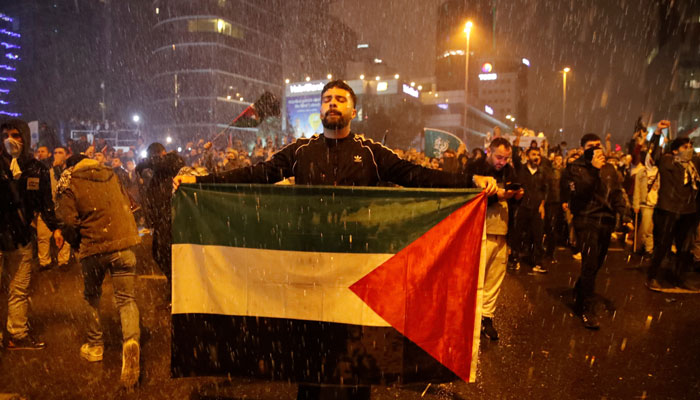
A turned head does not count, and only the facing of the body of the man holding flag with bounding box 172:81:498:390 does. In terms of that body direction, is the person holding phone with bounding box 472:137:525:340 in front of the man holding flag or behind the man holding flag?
behind

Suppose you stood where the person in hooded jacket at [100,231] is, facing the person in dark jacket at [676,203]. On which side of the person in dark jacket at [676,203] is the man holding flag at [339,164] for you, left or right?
right

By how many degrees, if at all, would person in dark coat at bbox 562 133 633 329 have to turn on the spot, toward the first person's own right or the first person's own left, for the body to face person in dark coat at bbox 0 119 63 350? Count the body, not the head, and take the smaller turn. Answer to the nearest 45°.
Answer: approximately 90° to the first person's own right

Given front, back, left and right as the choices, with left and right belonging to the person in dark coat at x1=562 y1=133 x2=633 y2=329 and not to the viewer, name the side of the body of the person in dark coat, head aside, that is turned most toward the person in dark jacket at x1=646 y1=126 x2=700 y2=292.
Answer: left

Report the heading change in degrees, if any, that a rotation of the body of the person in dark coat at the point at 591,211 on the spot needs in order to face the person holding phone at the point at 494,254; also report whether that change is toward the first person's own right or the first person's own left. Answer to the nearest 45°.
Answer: approximately 90° to the first person's own right

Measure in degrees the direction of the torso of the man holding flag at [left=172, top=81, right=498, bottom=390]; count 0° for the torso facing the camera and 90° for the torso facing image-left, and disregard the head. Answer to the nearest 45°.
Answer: approximately 0°

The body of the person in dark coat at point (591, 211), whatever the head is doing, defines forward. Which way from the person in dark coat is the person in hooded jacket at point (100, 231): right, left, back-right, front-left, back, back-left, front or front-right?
right

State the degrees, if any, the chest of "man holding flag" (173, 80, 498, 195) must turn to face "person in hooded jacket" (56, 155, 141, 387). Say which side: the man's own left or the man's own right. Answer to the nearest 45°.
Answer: approximately 135° to the man's own right

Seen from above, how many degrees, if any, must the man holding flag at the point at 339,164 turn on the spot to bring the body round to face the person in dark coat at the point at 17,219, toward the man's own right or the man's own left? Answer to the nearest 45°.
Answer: approximately 135° to the man's own right

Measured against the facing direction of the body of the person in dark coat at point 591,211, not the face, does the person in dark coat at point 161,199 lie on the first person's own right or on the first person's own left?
on the first person's own right

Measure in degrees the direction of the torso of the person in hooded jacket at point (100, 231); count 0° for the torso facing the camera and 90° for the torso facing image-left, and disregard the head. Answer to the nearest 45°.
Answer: approximately 135°

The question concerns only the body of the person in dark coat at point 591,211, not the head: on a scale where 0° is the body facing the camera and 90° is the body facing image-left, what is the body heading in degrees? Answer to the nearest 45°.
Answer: approximately 315°
